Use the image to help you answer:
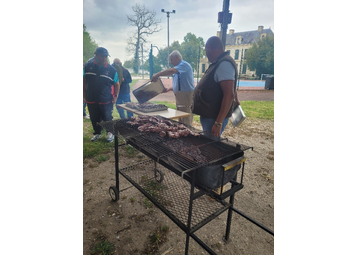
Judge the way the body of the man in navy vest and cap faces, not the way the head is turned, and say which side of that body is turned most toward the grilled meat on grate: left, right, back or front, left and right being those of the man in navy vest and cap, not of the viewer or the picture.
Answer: front

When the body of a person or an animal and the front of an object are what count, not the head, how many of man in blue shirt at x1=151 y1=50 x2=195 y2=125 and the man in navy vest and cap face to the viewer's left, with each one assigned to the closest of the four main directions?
1

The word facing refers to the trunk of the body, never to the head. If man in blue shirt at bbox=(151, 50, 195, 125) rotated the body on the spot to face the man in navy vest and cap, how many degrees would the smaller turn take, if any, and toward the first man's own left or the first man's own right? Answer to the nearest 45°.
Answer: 0° — they already face them

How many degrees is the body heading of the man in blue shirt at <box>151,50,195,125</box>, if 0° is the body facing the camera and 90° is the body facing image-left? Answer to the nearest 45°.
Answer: approximately 90°

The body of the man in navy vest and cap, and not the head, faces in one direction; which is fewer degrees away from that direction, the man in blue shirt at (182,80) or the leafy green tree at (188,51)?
the man in blue shirt
